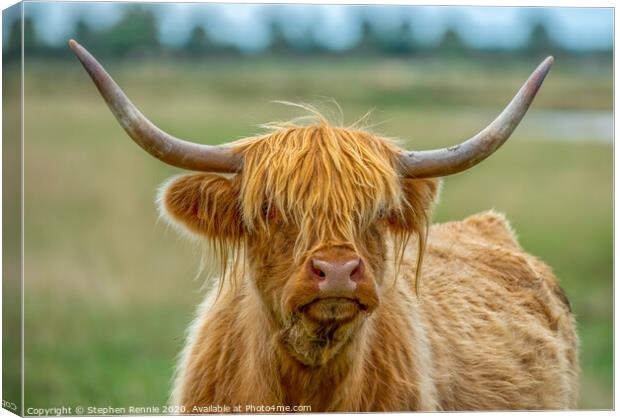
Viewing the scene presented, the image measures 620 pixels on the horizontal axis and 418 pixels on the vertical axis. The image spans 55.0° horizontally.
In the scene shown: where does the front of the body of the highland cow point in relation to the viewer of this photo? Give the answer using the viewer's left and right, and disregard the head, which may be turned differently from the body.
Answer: facing the viewer and to the left of the viewer
